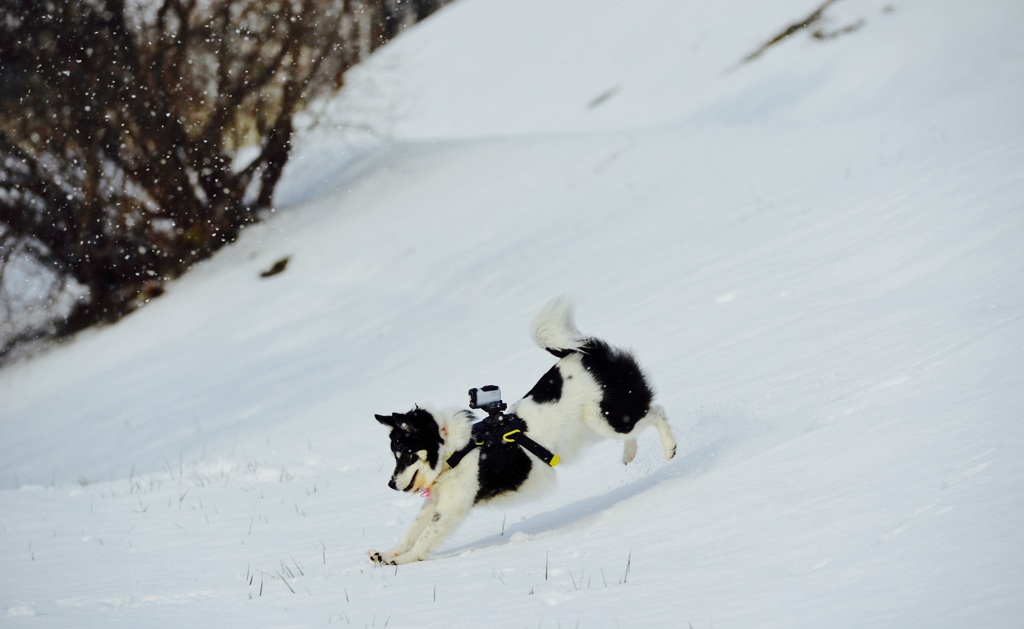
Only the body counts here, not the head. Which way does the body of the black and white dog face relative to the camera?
to the viewer's left
